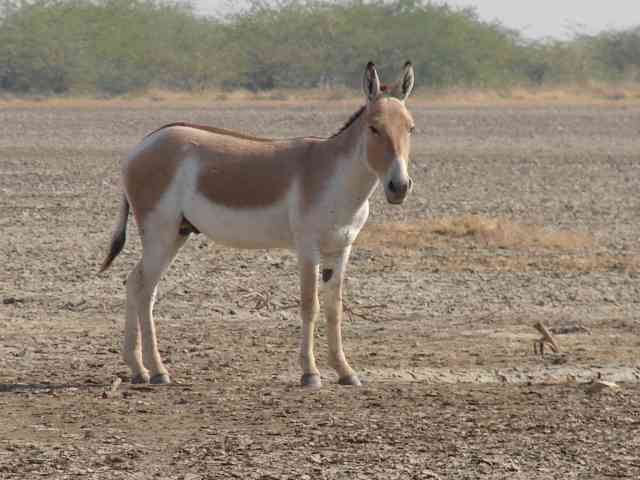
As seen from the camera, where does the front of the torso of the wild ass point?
to the viewer's right

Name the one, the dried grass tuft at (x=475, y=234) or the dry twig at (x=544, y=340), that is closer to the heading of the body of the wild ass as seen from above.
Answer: the dry twig

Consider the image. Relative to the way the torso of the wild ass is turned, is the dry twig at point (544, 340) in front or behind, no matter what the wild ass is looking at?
in front

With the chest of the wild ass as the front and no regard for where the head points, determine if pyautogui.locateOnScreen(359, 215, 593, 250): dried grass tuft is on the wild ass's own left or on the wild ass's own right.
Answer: on the wild ass's own left

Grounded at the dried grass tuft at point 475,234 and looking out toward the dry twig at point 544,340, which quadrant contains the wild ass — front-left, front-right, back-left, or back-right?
front-right

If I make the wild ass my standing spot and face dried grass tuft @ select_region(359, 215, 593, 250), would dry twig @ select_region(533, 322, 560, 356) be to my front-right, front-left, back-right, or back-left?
front-right
